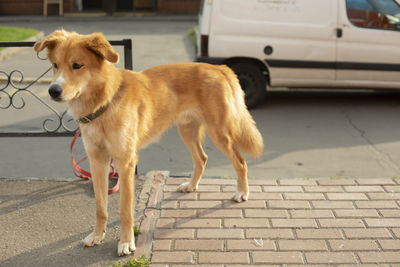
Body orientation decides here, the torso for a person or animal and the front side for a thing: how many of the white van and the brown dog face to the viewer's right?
1

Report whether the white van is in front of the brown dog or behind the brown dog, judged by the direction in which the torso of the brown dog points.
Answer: behind

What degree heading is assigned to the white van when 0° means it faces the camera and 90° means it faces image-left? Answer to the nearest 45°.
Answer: approximately 270°

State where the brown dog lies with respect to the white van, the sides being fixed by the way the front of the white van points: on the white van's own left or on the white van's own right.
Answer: on the white van's own right

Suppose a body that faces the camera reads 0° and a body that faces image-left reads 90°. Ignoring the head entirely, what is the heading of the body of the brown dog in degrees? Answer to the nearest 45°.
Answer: approximately 45°

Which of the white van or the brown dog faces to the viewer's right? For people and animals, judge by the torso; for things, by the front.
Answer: the white van
